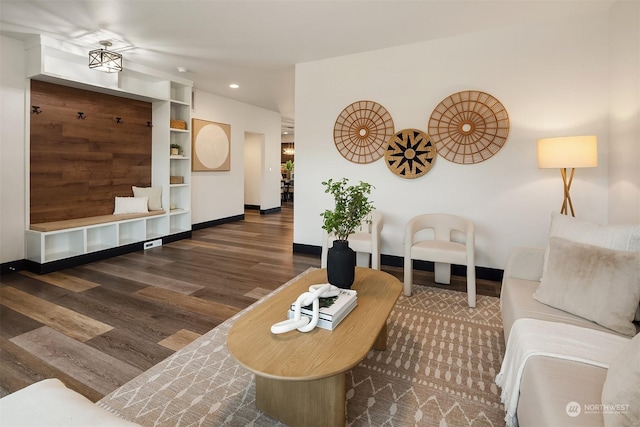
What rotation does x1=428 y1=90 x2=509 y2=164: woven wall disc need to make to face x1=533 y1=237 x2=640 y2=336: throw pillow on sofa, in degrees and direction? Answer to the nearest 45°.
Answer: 0° — it already faces it

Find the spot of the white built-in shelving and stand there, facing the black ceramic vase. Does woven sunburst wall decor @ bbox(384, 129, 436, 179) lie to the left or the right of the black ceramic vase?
left

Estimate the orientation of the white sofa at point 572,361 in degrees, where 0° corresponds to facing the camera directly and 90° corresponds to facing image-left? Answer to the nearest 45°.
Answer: approximately 90°

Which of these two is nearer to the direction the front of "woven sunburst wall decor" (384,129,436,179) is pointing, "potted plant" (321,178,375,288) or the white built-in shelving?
the potted plant

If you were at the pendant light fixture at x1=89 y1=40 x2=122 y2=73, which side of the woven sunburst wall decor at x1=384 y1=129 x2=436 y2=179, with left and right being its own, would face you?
right
